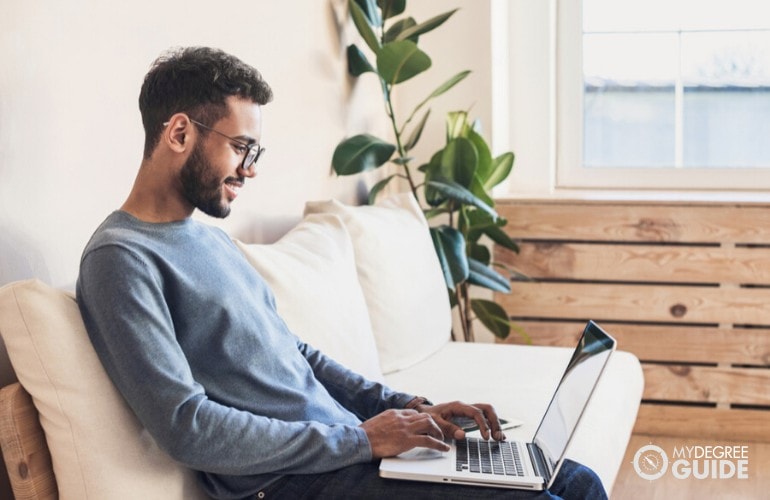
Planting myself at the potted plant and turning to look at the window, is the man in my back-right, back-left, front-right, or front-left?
back-right

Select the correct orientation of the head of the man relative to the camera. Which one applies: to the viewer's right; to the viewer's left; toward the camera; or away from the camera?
to the viewer's right

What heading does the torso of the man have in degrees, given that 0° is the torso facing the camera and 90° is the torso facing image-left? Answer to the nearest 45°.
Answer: approximately 270°

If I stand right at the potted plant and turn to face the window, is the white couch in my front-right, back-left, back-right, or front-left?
back-right

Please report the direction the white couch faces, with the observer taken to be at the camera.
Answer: facing the viewer and to the right of the viewer
